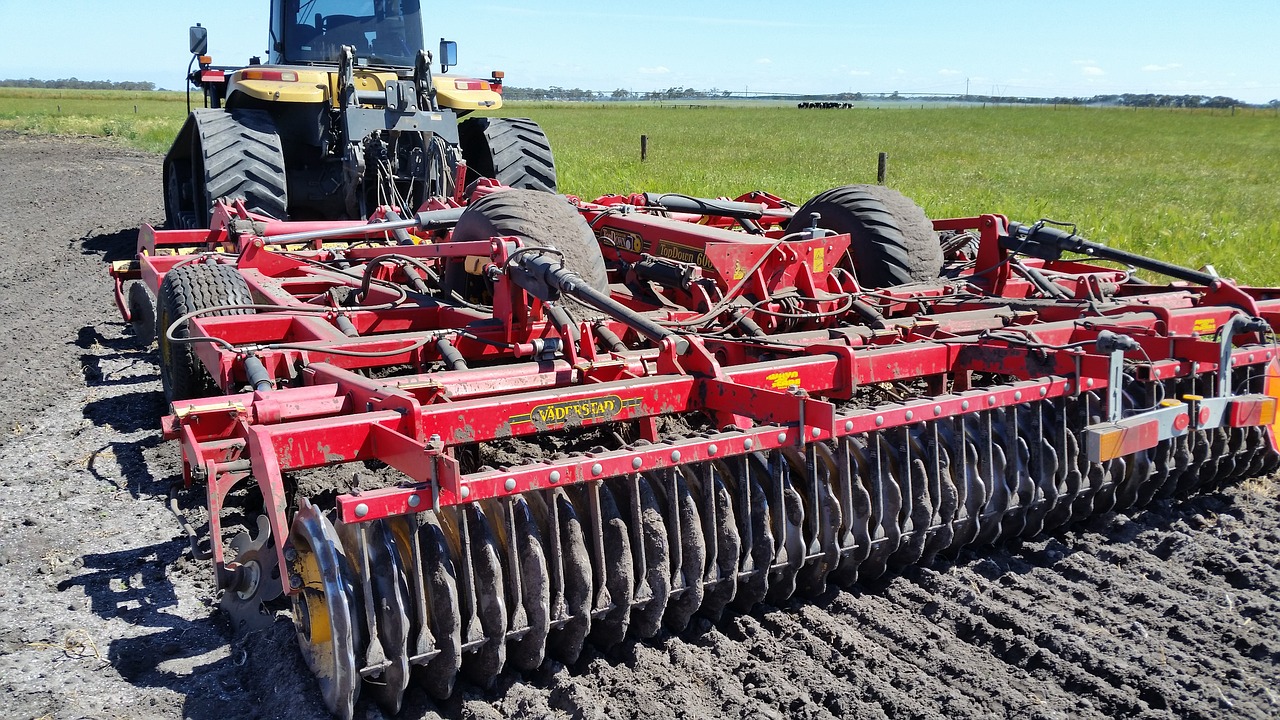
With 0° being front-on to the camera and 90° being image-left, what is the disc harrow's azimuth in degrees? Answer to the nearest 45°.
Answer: approximately 135°
